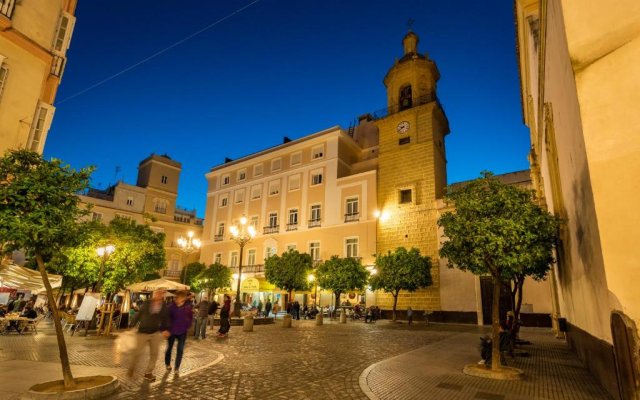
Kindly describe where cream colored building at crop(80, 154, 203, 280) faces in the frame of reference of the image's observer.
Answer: facing the viewer and to the right of the viewer

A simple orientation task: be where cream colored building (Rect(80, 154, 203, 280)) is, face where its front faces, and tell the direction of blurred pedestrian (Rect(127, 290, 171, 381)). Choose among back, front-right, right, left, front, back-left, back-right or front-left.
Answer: front-right

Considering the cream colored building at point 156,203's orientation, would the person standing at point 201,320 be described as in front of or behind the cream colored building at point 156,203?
in front

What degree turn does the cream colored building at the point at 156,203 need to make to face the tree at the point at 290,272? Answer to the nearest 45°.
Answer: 0° — it already faces it

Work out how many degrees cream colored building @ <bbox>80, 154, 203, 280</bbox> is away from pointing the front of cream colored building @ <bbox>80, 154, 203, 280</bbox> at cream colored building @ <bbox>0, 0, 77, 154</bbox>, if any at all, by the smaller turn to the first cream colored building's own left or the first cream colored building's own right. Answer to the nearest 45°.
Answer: approximately 45° to the first cream colored building's own right

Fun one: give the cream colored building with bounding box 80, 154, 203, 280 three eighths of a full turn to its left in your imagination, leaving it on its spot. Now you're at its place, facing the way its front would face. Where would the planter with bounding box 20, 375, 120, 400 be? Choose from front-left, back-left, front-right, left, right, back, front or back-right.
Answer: back

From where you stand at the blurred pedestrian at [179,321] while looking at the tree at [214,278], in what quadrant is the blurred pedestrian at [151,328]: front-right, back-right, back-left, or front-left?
back-left

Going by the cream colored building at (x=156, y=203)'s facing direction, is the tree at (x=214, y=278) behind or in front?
in front

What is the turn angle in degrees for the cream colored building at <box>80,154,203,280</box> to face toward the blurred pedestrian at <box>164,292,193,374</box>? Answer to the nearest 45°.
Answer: approximately 45° to its right
